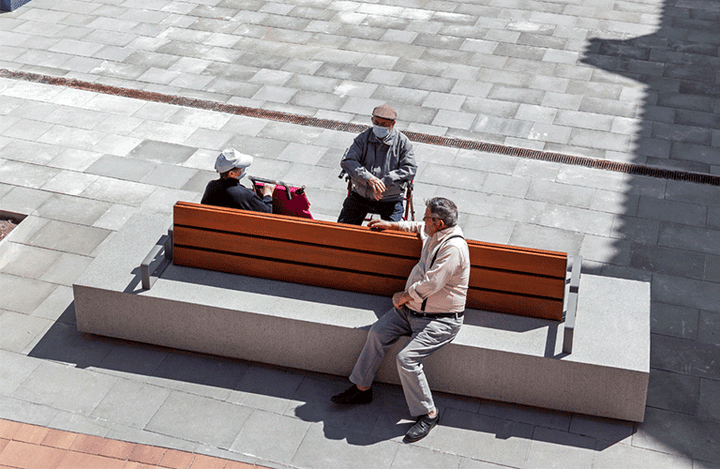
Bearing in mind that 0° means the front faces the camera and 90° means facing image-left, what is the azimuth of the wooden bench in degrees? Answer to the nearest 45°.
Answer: approximately 0°

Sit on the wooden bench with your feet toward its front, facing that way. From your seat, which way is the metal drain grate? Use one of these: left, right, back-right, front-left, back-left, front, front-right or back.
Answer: back

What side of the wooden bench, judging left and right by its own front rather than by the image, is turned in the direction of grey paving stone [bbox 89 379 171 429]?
right

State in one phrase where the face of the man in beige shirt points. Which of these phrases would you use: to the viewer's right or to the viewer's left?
to the viewer's left

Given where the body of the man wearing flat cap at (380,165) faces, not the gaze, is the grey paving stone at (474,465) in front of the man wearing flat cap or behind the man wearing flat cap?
in front

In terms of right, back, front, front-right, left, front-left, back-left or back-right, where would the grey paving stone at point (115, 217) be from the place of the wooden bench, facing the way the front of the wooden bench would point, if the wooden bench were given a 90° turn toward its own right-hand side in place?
front-right

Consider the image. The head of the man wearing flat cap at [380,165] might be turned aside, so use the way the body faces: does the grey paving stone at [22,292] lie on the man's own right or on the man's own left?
on the man's own right

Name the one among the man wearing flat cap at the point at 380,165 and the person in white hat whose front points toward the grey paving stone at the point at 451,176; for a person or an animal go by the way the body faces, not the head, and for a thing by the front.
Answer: the person in white hat

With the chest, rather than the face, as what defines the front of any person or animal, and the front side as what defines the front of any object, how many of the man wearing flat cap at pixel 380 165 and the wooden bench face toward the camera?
2

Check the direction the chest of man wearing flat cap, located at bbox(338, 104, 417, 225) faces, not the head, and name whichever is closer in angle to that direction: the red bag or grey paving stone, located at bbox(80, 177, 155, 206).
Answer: the red bag

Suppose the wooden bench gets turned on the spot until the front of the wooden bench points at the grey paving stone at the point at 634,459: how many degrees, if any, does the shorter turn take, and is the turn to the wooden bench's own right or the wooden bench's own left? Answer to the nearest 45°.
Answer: approximately 45° to the wooden bench's own left
